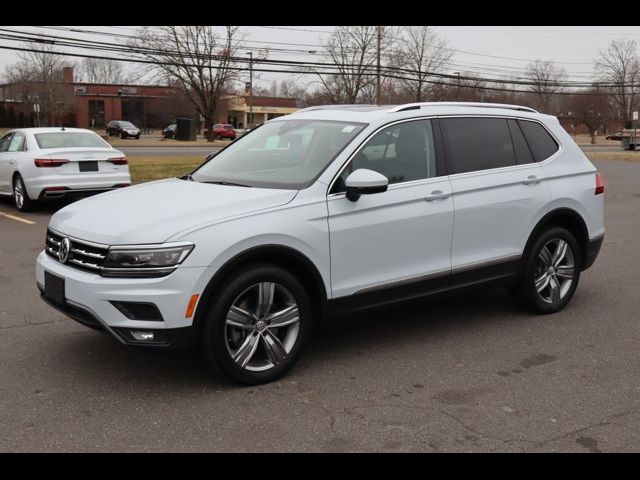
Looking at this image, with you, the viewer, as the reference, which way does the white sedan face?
facing away from the viewer and to the left of the viewer

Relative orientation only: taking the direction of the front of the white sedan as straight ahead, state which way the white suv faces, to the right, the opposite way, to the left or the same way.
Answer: to the left

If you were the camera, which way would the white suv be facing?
facing the viewer and to the left of the viewer

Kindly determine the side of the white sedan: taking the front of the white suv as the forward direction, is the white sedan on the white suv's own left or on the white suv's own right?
on the white suv's own right

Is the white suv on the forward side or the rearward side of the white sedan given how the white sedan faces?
on the rearward side

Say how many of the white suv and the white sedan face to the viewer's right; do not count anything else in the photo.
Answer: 0
